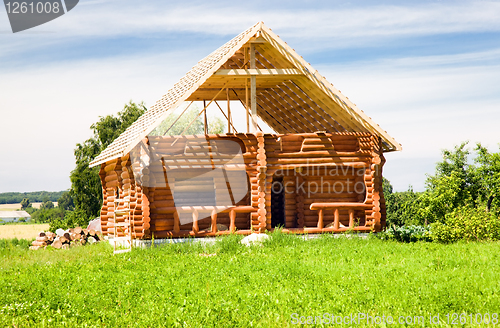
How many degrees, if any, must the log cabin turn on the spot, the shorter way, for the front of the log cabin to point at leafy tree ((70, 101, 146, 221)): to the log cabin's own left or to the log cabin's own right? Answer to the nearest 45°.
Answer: approximately 135° to the log cabin's own right

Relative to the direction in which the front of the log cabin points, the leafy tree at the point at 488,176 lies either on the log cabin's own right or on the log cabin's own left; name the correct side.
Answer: on the log cabin's own left

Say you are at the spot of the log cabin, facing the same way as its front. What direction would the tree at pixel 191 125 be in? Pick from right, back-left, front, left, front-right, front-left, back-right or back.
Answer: back

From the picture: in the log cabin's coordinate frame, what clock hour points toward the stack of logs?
The stack of logs is roughly at 4 o'clock from the log cabin.

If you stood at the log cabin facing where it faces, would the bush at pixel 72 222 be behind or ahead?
behind

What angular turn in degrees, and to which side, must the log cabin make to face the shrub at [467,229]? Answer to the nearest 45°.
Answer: approximately 90° to its left

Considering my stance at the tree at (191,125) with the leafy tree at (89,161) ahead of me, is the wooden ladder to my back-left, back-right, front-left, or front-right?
front-left

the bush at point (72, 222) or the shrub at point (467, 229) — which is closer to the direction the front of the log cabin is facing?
the shrub
